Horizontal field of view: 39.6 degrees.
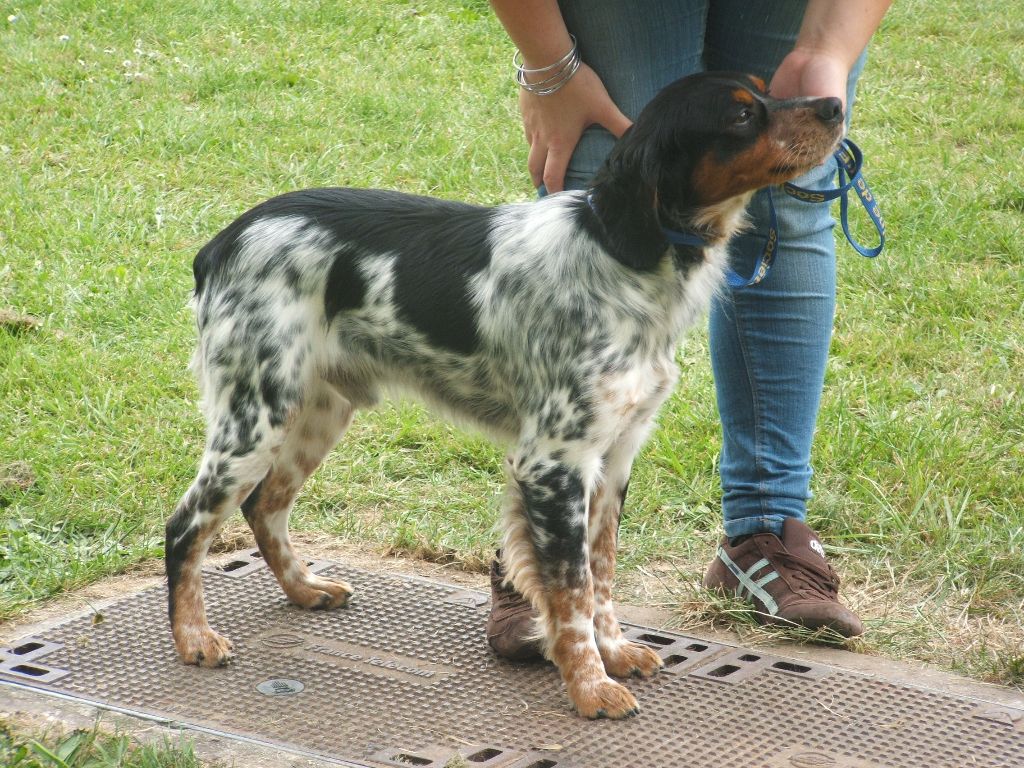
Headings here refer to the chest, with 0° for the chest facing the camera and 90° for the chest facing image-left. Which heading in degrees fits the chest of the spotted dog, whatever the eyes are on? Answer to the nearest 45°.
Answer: approximately 315°
